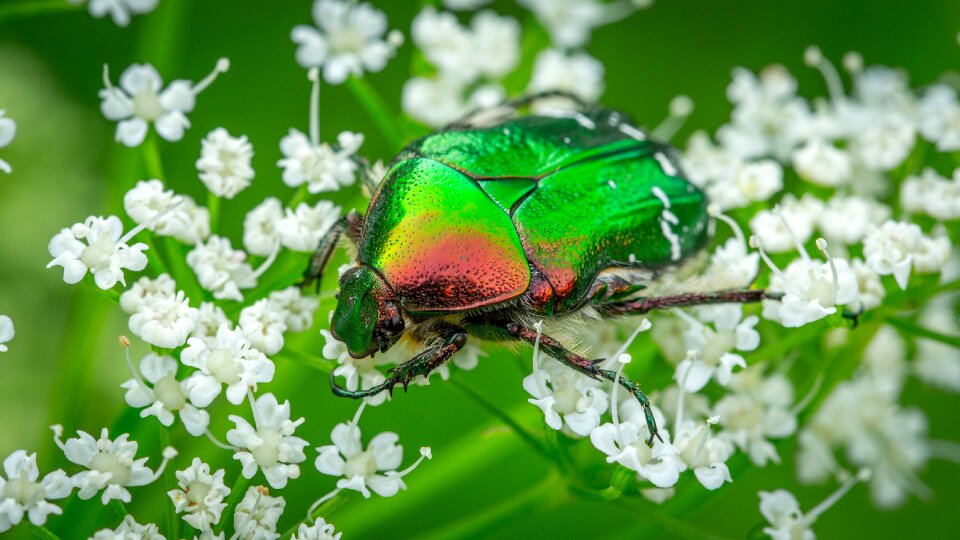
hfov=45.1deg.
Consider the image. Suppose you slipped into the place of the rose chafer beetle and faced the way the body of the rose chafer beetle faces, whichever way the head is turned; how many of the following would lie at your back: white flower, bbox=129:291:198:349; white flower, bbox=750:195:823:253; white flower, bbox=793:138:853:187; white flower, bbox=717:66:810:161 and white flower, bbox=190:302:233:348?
3

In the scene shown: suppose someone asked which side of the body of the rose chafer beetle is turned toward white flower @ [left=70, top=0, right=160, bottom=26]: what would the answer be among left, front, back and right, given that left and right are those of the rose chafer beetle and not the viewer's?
right

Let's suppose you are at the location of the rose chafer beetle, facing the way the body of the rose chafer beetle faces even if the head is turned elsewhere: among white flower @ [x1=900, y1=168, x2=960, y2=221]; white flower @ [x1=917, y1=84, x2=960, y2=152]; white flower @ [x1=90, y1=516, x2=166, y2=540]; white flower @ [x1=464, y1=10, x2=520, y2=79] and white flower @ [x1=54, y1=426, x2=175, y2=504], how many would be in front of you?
2

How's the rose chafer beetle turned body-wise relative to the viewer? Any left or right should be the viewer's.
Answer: facing the viewer and to the left of the viewer

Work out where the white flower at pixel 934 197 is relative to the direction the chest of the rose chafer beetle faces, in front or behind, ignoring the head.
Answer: behind

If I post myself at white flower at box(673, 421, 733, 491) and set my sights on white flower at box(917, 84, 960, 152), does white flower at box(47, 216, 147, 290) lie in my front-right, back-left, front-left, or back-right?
back-left

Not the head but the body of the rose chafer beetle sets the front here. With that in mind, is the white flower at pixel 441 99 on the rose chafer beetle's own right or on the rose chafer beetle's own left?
on the rose chafer beetle's own right

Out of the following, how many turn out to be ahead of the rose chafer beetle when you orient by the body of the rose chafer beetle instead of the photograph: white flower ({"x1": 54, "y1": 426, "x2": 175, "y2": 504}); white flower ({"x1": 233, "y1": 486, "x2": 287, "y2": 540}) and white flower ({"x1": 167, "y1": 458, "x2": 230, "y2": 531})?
3

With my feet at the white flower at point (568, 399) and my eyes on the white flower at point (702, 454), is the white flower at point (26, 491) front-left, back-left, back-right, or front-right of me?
back-right

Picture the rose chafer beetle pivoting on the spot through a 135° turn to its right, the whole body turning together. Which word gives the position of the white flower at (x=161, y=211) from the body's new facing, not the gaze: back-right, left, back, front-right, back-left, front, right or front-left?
left

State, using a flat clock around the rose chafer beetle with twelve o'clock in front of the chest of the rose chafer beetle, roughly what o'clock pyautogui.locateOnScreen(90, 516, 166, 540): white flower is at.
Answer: The white flower is roughly at 12 o'clock from the rose chafer beetle.

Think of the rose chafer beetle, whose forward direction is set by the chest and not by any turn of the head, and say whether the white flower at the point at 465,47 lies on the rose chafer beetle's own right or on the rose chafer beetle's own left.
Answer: on the rose chafer beetle's own right

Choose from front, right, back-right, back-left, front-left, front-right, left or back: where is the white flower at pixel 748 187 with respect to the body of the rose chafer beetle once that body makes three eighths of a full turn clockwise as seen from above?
front-right

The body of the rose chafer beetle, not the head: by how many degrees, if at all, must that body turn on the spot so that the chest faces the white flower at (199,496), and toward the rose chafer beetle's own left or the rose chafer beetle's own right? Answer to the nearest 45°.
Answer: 0° — it already faces it

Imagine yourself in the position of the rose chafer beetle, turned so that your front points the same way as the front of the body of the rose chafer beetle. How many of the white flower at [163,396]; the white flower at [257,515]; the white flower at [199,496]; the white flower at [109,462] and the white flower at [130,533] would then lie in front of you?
5

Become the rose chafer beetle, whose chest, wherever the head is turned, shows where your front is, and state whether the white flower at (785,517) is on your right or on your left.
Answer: on your left
